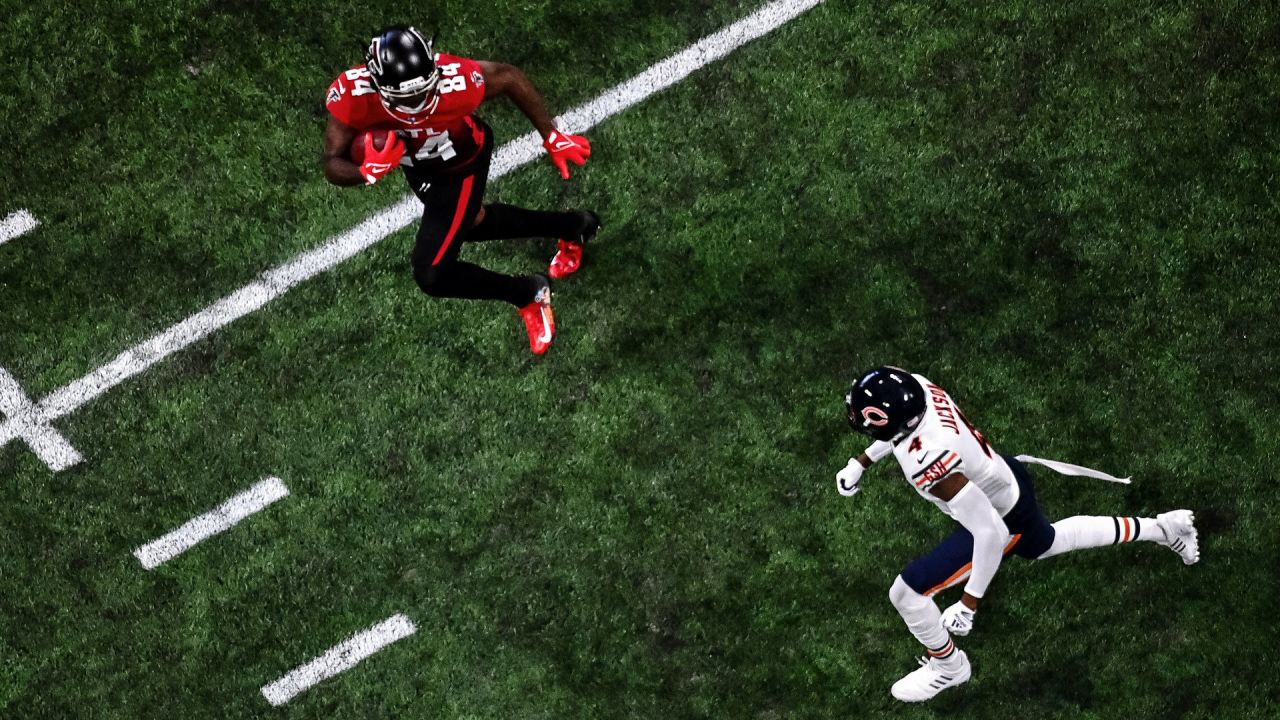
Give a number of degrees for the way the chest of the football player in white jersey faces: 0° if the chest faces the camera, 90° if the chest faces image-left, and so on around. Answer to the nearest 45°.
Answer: approximately 90°

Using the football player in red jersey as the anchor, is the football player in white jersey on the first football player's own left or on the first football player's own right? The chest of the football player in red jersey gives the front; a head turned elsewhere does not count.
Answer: on the first football player's own left

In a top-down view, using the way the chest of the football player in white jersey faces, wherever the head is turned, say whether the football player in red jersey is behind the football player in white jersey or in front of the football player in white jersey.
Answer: in front

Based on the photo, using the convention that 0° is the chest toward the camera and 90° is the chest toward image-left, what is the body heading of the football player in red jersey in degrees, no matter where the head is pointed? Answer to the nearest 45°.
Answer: approximately 45°

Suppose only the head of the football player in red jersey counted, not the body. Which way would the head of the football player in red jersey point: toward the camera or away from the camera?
toward the camera

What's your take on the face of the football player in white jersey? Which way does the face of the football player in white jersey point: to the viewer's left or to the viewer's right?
to the viewer's left
